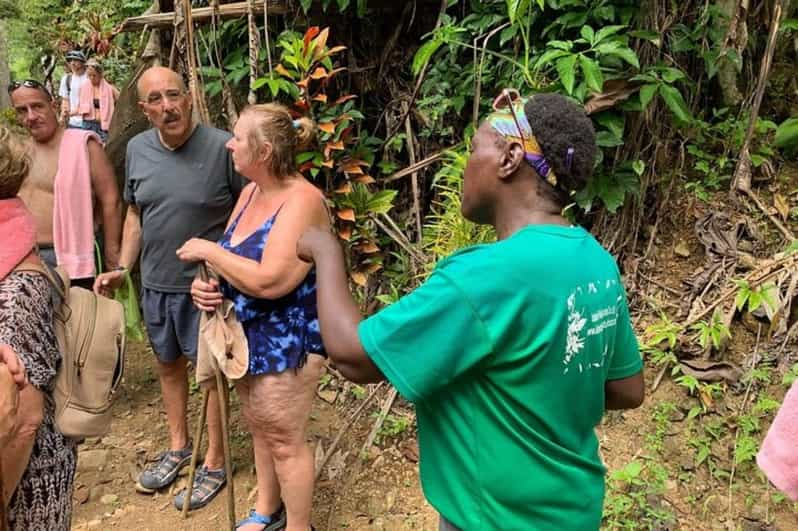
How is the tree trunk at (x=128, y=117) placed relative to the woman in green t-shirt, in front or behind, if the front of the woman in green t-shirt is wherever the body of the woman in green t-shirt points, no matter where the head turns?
in front

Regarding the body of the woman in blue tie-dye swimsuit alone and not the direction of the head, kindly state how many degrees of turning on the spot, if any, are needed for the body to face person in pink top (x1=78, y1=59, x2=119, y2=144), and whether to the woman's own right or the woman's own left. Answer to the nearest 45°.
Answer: approximately 135° to the woman's own right

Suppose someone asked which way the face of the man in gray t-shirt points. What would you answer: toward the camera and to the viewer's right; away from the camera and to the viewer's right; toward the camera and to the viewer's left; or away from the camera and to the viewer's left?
toward the camera and to the viewer's right

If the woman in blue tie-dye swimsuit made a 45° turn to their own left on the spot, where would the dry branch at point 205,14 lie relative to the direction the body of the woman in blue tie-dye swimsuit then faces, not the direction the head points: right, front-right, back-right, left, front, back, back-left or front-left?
back

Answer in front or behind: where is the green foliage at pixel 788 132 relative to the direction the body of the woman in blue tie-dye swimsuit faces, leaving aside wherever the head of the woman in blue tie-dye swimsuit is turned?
behind

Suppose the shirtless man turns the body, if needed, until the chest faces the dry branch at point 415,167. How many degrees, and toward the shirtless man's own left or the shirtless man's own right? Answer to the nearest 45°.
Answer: approximately 135° to the shirtless man's own left

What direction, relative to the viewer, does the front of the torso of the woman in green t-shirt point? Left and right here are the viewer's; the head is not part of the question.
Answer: facing away from the viewer and to the left of the viewer

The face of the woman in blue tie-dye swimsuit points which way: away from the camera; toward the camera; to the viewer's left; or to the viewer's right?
to the viewer's left

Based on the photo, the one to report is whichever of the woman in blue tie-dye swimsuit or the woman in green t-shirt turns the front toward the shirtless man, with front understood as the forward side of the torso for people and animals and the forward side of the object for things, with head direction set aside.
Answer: the woman in green t-shirt

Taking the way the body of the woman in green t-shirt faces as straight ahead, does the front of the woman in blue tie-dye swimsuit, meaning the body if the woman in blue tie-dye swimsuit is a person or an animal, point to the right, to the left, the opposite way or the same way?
to the left

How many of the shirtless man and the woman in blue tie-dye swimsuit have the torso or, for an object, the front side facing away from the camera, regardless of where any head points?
0

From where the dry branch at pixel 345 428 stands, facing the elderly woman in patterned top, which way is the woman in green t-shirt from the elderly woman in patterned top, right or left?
left

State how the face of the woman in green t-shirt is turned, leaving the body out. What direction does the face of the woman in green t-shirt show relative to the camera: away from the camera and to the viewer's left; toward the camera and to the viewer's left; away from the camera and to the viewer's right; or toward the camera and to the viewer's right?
away from the camera and to the viewer's left
